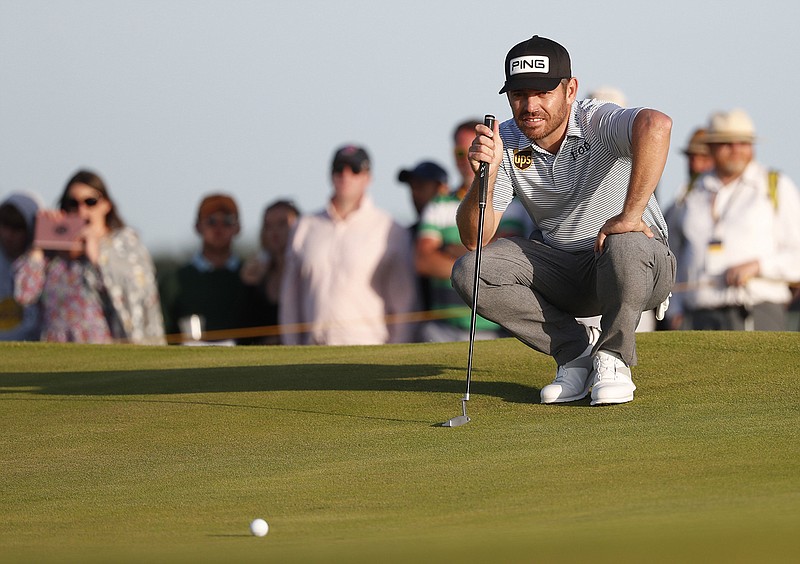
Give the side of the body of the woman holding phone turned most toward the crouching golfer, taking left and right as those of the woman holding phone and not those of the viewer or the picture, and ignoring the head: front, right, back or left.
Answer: front

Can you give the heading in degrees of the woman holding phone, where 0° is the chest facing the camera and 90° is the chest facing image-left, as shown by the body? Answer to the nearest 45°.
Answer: approximately 45°

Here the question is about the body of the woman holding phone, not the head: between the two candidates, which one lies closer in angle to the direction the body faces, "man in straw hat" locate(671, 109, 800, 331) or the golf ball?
the golf ball

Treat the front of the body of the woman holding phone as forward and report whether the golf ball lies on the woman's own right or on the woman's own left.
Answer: on the woman's own left

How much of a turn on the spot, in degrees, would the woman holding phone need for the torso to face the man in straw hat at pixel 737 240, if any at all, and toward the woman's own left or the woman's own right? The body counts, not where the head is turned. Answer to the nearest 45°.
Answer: approximately 135° to the woman's own left
